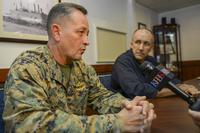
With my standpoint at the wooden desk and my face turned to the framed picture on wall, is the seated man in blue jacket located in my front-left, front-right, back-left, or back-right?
front-right

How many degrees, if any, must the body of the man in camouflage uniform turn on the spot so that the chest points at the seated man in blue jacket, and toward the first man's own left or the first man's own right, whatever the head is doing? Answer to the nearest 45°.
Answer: approximately 90° to the first man's own left

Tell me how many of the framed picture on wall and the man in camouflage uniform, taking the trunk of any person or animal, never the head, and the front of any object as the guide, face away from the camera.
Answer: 0

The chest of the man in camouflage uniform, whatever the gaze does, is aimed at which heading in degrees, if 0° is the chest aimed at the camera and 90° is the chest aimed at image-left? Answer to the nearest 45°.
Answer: approximately 315°

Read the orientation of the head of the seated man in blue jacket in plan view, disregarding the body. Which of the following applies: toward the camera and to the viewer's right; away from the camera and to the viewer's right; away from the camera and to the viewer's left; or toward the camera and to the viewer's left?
toward the camera and to the viewer's left

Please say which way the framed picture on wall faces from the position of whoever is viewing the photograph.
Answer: facing the viewer and to the right of the viewer

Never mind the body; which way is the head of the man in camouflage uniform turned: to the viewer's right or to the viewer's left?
to the viewer's right

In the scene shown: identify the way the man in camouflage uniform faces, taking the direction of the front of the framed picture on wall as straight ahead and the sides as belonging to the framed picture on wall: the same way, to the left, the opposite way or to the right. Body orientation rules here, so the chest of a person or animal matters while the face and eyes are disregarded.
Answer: the same way

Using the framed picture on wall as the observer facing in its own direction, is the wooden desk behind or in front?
in front
